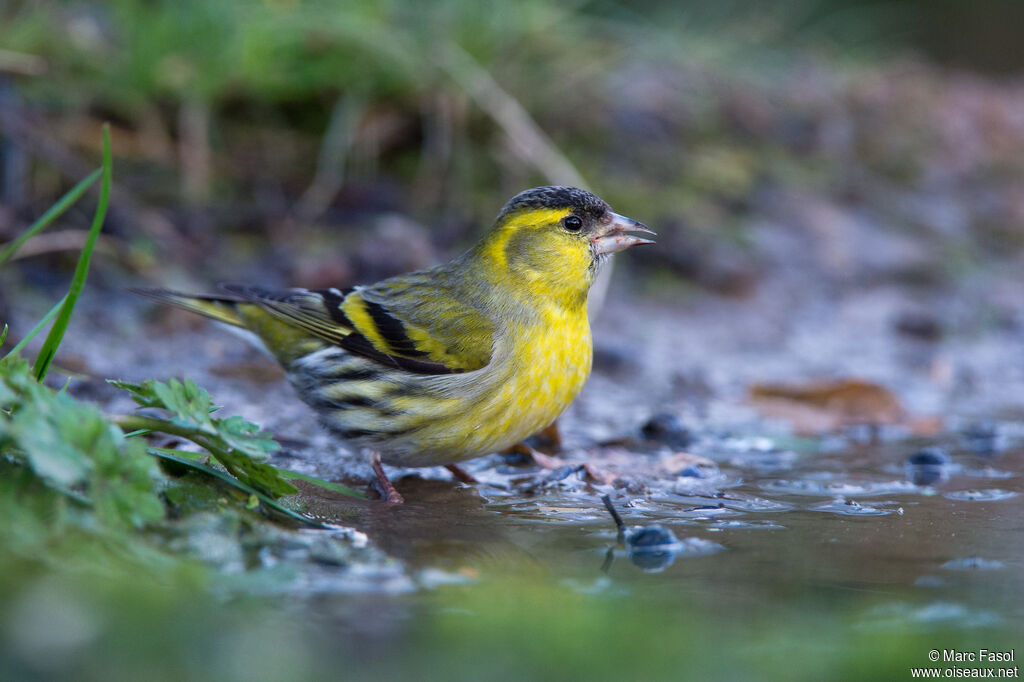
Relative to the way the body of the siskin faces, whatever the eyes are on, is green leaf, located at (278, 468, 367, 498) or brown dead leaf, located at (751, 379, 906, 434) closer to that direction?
the brown dead leaf

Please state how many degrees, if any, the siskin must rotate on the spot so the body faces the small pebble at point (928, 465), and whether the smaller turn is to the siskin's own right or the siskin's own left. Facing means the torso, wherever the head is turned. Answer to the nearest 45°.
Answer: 0° — it already faces it

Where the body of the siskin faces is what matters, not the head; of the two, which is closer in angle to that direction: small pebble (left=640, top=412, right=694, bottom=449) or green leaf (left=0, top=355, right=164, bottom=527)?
the small pebble

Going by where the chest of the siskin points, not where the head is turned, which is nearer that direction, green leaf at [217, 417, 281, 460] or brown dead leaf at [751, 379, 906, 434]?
the brown dead leaf

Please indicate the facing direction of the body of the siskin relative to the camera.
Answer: to the viewer's right

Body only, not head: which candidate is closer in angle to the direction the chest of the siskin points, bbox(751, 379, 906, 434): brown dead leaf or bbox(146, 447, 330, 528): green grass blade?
the brown dead leaf

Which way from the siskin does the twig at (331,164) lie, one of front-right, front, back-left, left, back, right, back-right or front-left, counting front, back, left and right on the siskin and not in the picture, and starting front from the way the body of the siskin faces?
left

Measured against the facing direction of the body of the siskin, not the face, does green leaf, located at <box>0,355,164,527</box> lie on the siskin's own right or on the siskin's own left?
on the siskin's own right
